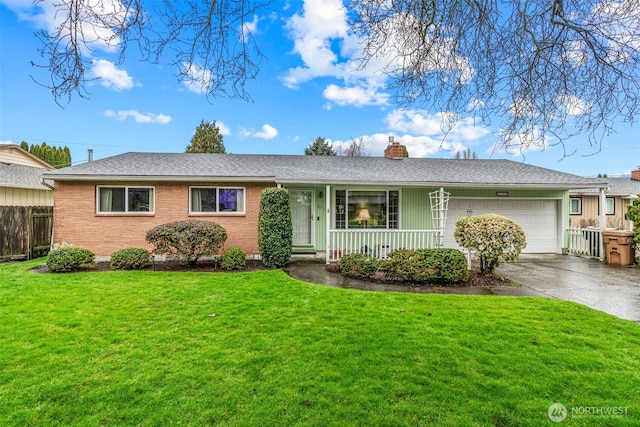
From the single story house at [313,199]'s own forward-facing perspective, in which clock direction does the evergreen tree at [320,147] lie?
The evergreen tree is roughly at 6 o'clock from the single story house.

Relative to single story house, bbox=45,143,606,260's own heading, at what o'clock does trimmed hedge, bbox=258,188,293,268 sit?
The trimmed hedge is roughly at 1 o'clock from the single story house.

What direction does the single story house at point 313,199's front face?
toward the camera

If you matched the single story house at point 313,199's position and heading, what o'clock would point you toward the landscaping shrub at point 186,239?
The landscaping shrub is roughly at 2 o'clock from the single story house.

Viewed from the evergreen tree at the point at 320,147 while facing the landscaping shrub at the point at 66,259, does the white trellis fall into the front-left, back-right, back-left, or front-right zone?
front-left

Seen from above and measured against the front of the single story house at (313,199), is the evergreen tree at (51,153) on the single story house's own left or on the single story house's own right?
on the single story house's own right

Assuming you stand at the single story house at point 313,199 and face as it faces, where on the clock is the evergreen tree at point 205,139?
The evergreen tree is roughly at 5 o'clock from the single story house.

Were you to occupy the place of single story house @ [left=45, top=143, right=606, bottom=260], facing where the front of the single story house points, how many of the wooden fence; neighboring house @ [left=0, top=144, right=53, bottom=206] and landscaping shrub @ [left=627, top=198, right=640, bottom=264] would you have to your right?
2
